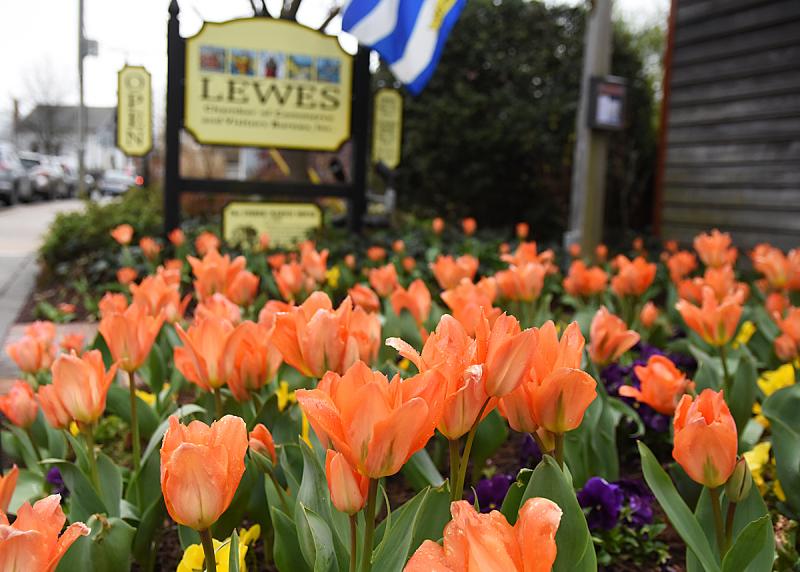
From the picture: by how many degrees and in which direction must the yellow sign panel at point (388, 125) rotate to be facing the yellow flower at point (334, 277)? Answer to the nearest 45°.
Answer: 0° — it already faces it

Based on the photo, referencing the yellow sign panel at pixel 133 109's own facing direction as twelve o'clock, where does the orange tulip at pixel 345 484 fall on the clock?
The orange tulip is roughly at 12 o'clock from the yellow sign panel.

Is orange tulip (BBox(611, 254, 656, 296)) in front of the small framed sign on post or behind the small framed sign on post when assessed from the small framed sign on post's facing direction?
in front

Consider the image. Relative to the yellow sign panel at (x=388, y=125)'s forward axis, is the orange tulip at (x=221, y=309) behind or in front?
in front

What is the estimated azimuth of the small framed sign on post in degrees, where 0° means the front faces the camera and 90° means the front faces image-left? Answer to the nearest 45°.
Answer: approximately 0°

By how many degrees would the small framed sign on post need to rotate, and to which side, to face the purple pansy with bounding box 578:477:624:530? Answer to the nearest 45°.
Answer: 0° — it already faces it

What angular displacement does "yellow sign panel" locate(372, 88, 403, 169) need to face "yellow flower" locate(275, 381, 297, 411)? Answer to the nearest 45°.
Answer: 0° — it already faces it
